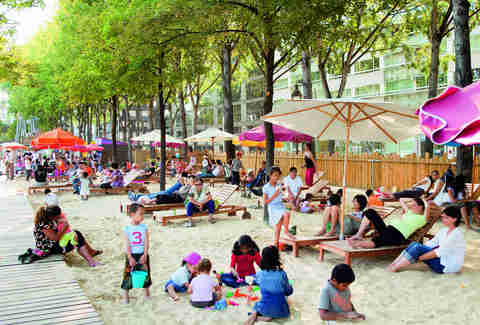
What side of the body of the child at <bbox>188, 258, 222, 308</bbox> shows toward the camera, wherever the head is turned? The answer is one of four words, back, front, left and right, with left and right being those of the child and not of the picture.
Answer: back

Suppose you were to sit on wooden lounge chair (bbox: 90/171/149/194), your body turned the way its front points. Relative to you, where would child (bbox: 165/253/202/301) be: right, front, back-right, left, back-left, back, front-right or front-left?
left

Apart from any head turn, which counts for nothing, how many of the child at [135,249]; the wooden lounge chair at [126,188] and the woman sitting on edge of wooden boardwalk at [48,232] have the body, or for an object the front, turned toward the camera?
1

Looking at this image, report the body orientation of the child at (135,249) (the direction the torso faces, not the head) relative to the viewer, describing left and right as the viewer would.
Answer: facing the viewer

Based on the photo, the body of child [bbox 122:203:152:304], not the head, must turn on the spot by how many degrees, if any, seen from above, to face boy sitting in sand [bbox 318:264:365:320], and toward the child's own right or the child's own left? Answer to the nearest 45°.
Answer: approximately 45° to the child's own left

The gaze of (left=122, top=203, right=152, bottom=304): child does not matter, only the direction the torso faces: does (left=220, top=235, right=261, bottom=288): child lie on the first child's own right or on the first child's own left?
on the first child's own left

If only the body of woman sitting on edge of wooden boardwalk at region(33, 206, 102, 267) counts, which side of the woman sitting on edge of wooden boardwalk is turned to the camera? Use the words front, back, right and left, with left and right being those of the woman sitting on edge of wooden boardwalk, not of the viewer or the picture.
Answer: right

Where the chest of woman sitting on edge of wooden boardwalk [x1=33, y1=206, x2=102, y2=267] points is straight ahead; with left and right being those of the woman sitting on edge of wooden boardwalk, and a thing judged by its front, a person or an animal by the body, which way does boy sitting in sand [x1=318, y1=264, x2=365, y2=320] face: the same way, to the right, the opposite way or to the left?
to the right

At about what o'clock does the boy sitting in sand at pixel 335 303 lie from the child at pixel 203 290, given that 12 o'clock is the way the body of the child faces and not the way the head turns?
The boy sitting in sand is roughly at 4 o'clock from the child.

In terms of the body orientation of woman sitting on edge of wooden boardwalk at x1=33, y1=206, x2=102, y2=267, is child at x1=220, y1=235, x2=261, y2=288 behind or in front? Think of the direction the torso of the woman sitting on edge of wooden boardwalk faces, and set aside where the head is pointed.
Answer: in front
